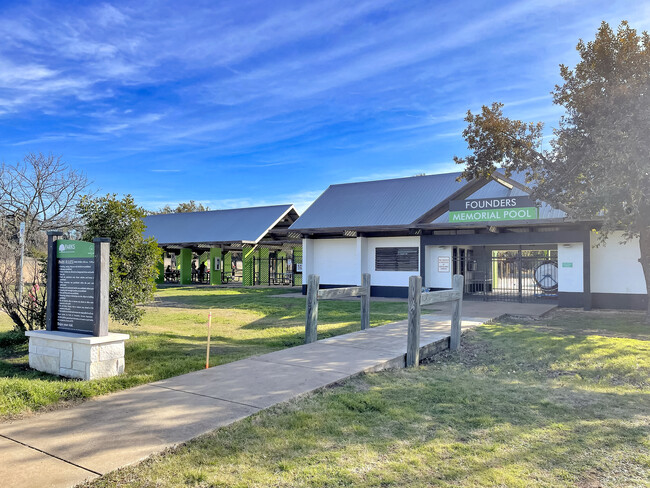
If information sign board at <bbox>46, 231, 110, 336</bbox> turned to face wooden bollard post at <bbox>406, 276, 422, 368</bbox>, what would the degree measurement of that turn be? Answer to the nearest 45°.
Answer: approximately 135° to its left

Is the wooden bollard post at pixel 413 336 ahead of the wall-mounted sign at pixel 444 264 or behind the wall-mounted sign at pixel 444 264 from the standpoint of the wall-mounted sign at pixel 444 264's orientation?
ahead

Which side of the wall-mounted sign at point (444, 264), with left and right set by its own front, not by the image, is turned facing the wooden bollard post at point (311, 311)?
front

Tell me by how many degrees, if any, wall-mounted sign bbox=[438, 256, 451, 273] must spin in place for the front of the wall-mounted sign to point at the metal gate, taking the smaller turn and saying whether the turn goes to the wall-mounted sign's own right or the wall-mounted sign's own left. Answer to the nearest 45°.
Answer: approximately 135° to the wall-mounted sign's own left

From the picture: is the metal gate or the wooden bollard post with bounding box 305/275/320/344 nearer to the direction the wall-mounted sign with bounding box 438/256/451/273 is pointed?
the wooden bollard post

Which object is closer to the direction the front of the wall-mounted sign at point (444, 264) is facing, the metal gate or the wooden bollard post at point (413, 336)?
the wooden bollard post

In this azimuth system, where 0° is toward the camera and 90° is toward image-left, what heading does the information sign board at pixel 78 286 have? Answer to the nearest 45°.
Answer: approximately 45°

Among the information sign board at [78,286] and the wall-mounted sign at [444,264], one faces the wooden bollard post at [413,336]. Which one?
the wall-mounted sign

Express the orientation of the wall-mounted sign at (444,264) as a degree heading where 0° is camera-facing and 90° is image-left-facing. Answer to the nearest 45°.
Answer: approximately 0°

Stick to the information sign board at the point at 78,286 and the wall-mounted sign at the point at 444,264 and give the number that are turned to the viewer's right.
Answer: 0

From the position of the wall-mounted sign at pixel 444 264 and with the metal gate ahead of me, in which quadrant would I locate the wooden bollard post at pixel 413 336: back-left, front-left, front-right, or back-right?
back-right

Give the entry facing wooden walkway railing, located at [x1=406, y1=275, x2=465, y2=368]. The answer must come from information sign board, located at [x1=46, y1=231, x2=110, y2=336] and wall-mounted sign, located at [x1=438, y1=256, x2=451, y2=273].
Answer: the wall-mounted sign

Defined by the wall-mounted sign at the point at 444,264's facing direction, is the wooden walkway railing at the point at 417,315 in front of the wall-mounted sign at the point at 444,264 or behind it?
in front
